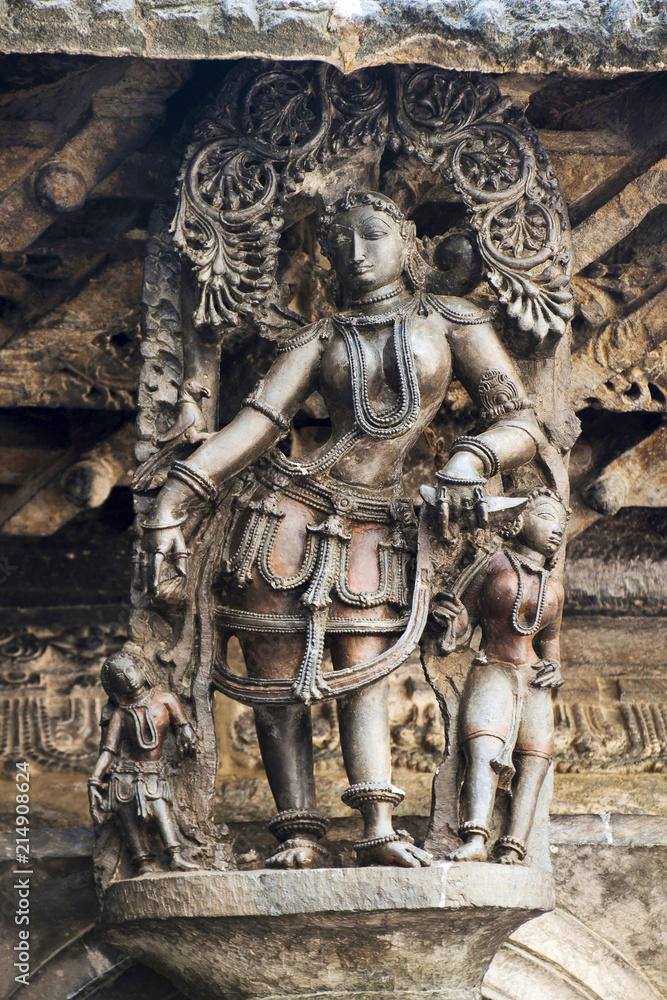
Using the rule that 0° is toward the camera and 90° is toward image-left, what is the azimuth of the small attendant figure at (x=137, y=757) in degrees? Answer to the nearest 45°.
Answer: approximately 0°

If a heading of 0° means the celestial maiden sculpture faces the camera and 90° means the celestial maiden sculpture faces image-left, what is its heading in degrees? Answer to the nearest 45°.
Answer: approximately 0°
